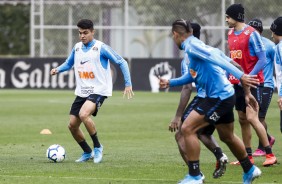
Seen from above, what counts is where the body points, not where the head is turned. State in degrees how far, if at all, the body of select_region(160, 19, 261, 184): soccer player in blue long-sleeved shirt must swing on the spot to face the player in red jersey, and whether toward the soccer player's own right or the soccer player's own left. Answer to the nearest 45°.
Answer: approximately 90° to the soccer player's own right

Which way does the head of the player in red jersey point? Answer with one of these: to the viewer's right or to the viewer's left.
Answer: to the viewer's left

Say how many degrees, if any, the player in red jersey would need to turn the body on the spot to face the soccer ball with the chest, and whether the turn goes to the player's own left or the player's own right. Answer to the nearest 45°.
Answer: approximately 45° to the player's own right

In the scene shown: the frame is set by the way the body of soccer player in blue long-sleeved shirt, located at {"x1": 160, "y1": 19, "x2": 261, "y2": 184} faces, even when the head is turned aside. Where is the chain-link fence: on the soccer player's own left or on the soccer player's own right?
on the soccer player's own right

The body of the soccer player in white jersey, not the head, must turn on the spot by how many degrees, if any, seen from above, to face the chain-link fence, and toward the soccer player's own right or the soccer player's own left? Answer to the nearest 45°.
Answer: approximately 135° to the soccer player's own right

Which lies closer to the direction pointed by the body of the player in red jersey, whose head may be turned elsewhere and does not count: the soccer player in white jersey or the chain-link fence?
the soccer player in white jersey

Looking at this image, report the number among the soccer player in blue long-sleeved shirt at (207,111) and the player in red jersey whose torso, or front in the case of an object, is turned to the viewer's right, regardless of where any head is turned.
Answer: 0

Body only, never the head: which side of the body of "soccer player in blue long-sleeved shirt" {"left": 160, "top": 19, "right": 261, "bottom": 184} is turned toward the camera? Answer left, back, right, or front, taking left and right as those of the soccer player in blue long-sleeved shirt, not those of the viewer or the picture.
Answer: left
